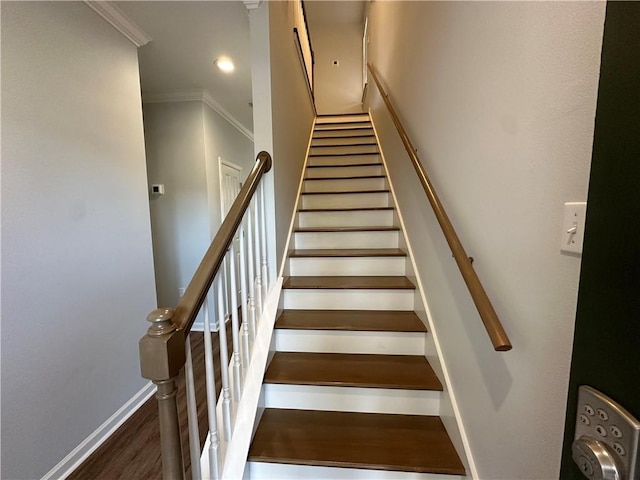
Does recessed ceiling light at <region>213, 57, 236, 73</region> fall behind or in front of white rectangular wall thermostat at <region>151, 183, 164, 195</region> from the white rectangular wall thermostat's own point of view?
in front

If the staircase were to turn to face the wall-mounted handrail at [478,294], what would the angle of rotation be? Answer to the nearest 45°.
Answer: approximately 45° to its left

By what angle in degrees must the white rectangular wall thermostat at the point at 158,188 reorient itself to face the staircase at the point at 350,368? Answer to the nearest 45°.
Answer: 0° — it already faces it

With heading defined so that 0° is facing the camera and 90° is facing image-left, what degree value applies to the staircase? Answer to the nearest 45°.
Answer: approximately 0°
